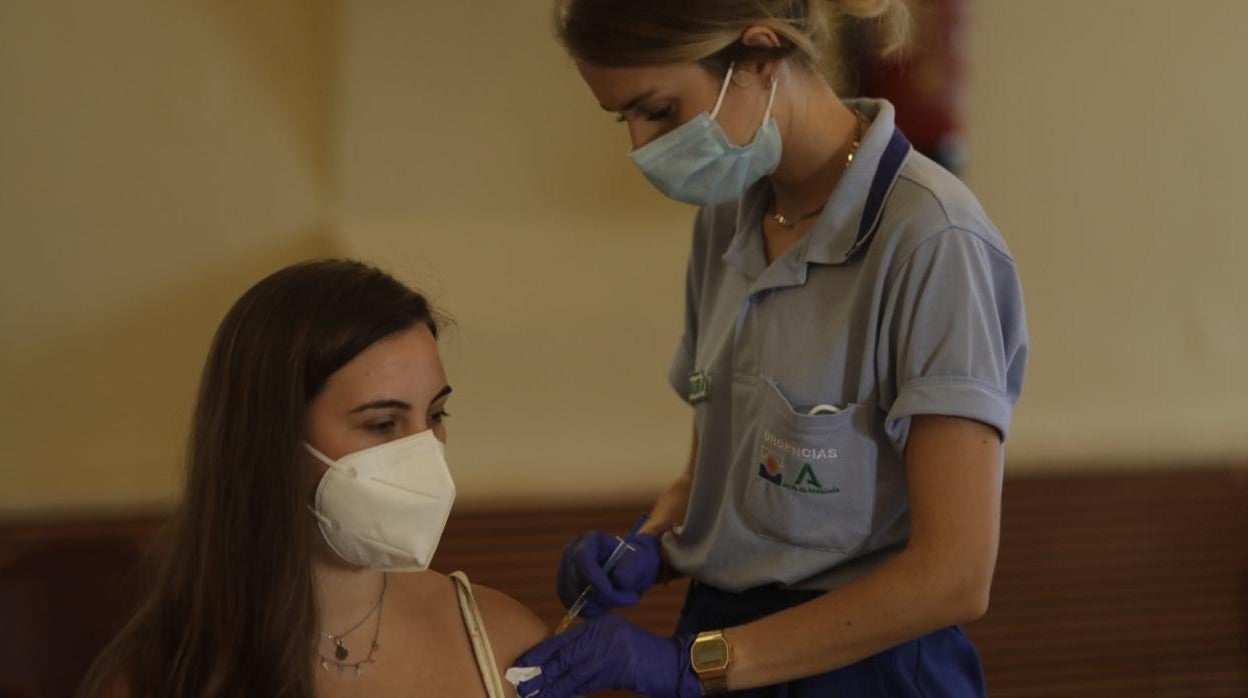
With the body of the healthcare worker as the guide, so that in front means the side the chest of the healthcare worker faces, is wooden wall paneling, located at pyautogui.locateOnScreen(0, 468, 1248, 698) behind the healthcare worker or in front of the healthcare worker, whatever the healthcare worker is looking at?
behind

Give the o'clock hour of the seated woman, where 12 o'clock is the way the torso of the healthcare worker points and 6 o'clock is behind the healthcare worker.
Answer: The seated woman is roughly at 1 o'clock from the healthcare worker.

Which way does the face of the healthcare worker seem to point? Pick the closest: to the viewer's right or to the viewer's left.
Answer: to the viewer's left

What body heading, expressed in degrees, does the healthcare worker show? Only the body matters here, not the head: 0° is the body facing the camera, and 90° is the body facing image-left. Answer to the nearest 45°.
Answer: approximately 45°
